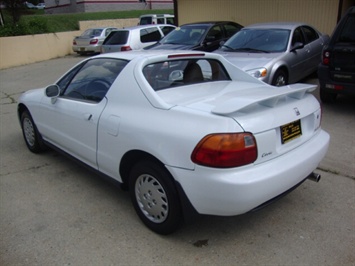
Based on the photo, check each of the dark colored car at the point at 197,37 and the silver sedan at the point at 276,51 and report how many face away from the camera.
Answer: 0

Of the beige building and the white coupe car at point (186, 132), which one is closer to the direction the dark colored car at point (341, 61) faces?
the beige building

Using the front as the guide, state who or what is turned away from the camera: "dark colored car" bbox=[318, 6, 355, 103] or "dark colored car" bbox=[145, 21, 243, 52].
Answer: "dark colored car" bbox=[318, 6, 355, 103]

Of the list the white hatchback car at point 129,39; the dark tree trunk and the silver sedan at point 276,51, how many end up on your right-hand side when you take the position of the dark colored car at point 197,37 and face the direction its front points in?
2

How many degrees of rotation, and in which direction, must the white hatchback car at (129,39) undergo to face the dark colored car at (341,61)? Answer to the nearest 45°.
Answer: approximately 90° to its right

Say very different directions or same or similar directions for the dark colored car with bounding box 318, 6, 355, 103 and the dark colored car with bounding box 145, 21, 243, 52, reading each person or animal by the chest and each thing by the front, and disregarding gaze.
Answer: very different directions

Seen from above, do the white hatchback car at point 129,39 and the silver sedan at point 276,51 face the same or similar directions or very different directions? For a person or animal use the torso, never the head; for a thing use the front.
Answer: very different directions

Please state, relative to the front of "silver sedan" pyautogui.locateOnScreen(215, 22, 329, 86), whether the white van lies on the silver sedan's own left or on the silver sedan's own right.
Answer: on the silver sedan's own right

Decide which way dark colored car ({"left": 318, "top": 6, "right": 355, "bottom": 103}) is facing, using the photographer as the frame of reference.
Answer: facing away from the viewer

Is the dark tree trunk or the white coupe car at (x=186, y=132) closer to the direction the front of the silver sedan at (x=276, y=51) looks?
the white coupe car

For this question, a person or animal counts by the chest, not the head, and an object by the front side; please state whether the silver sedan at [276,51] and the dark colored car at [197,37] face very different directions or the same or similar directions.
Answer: same or similar directions

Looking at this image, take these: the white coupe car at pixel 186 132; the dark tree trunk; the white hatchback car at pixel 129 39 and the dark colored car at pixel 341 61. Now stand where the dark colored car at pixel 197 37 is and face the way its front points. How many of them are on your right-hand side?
2

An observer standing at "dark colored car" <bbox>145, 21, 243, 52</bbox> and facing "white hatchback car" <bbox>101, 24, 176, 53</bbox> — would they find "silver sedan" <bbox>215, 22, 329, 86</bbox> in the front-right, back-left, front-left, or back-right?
back-left

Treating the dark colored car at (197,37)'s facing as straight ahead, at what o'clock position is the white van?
The white van is roughly at 4 o'clock from the dark colored car.

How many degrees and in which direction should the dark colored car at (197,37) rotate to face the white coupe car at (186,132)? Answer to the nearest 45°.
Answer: approximately 45° to its left

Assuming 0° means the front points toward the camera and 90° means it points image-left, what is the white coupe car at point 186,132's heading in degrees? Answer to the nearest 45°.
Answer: approximately 135°

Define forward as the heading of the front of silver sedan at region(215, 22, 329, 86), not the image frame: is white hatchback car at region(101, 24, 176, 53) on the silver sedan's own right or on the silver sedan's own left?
on the silver sedan's own right

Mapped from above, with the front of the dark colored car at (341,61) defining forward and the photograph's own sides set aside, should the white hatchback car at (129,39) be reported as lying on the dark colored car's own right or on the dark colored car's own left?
on the dark colored car's own left
